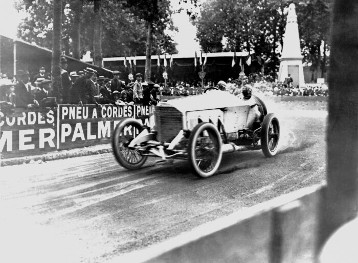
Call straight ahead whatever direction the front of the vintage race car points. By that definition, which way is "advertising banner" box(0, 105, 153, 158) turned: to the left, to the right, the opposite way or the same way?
to the left

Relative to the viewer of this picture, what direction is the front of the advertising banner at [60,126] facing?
facing the viewer and to the right of the viewer

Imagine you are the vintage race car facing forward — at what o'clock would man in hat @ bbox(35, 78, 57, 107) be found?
The man in hat is roughly at 1 o'clock from the vintage race car.

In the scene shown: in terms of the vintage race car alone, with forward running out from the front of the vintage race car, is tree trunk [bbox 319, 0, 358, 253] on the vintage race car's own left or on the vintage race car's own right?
on the vintage race car's own left

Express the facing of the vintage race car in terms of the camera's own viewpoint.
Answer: facing the viewer and to the left of the viewer

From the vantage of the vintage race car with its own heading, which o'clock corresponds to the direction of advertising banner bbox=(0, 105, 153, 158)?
The advertising banner is roughly at 2 o'clock from the vintage race car.

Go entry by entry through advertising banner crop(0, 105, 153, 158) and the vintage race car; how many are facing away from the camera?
0

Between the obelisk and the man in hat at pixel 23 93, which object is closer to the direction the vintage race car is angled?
the man in hat
